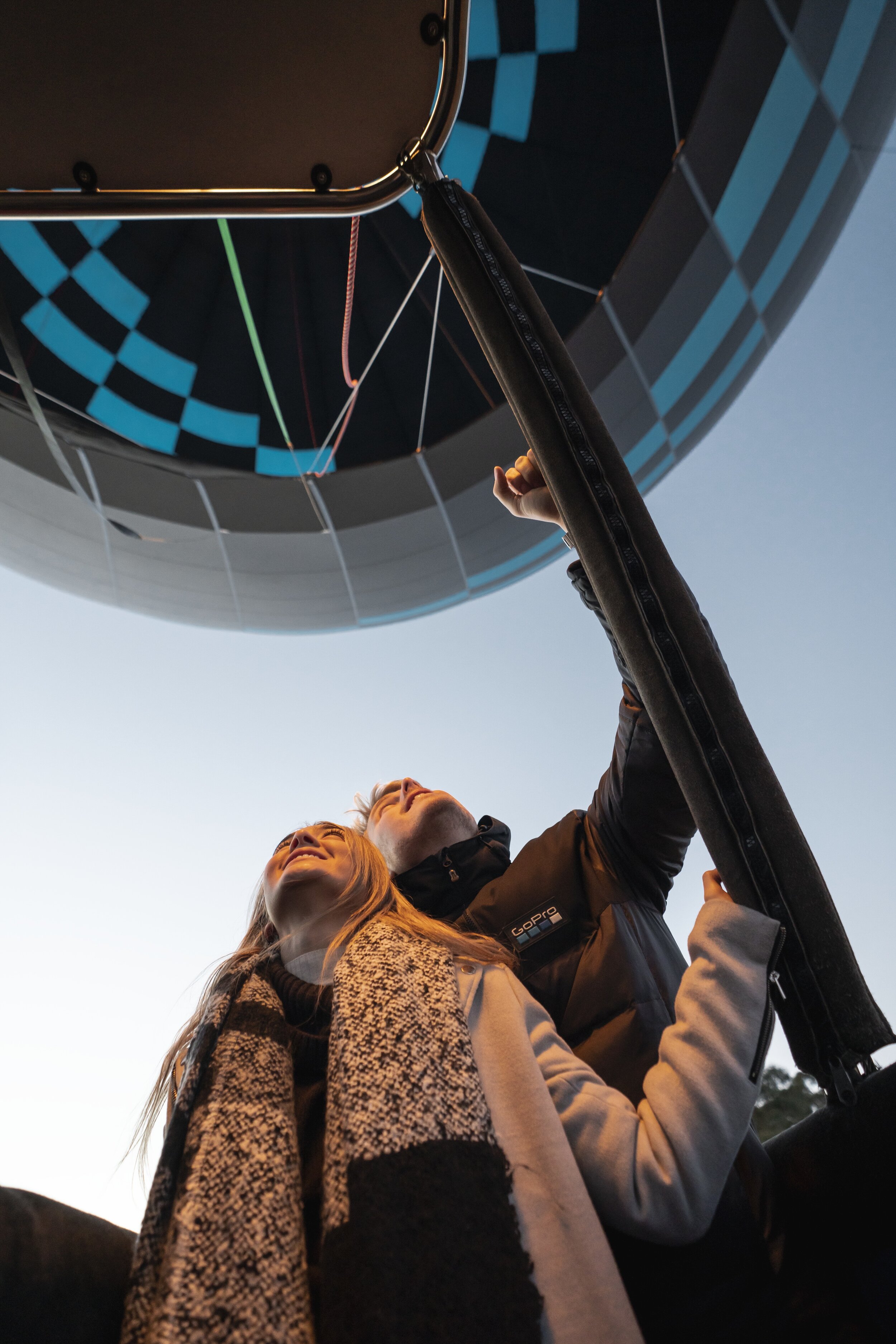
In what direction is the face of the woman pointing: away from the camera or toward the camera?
toward the camera

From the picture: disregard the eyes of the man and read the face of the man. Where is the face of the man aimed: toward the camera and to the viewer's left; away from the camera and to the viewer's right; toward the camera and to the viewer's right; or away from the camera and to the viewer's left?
toward the camera and to the viewer's left

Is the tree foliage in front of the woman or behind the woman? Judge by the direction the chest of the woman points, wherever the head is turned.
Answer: behind
